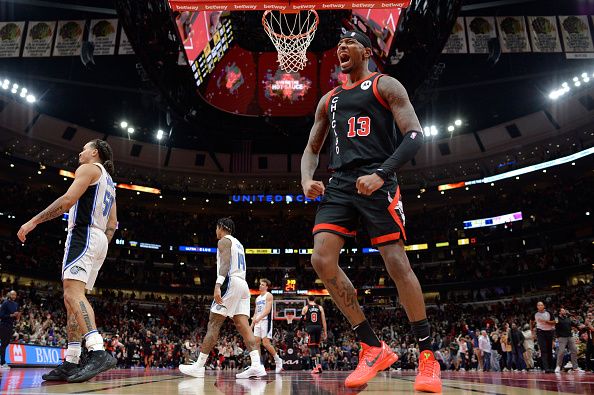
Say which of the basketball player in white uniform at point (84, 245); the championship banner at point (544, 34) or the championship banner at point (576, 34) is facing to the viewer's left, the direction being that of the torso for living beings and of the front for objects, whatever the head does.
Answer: the basketball player in white uniform

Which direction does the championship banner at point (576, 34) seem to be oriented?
toward the camera

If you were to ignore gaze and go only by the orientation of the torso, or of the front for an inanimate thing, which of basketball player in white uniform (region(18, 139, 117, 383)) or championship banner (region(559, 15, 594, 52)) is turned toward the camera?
the championship banner

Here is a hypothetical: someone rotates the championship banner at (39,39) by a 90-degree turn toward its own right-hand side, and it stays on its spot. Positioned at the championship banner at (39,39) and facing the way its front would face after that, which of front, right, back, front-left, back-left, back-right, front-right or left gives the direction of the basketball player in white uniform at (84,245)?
left

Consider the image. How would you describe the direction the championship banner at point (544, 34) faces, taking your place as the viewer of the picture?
facing the viewer

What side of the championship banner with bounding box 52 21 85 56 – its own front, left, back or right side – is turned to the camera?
front

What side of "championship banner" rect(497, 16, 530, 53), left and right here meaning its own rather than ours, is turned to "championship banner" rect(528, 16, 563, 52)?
left

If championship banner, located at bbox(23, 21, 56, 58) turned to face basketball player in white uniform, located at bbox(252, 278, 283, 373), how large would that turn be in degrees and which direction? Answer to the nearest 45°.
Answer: approximately 45° to its left

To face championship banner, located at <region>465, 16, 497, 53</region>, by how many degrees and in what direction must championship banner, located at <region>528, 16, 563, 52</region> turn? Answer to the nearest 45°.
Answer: approximately 90° to its right

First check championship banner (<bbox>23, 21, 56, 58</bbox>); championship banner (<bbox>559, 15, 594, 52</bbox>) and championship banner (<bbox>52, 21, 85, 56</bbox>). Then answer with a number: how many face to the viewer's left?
0

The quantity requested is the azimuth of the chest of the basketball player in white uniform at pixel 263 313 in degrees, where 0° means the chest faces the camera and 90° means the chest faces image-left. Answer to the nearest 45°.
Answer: approximately 45°

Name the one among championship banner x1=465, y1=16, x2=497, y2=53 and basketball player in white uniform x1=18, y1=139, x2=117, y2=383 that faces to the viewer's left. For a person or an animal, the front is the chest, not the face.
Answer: the basketball player in white uniform

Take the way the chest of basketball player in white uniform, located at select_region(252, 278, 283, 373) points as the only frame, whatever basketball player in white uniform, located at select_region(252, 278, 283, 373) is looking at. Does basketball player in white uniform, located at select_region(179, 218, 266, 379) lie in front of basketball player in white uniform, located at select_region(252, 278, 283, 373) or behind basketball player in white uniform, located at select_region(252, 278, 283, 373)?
in front

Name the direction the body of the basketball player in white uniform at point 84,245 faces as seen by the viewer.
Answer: to the viewer's left
